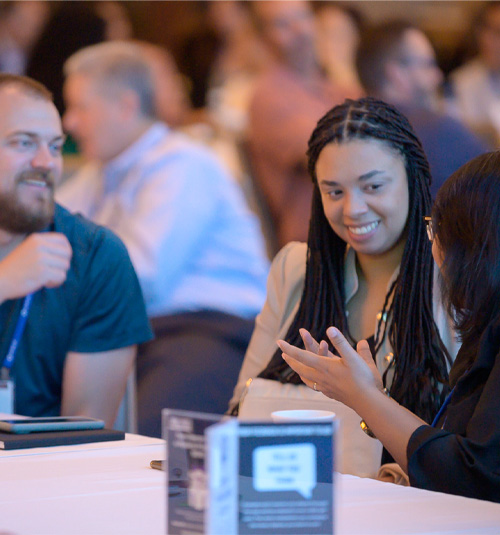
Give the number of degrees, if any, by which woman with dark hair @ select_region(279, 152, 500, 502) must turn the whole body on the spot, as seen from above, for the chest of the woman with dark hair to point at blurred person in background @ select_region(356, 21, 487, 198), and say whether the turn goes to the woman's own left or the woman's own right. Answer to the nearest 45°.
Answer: approximately 45° to the woman's own right

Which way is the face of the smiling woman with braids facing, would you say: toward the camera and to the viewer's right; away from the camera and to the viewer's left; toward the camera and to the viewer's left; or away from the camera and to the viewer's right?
toward the camera and to the viewer's right

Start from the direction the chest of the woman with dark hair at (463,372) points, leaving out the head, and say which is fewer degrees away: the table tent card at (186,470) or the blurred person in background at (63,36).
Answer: the blurred person in background

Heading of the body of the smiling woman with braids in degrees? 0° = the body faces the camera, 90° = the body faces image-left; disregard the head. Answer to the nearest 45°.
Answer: approximately 0°

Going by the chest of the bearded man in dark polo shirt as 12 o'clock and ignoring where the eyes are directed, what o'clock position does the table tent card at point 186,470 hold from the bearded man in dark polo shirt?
The table tent card is roughly at 12 o'clock from the bearded man in dark polo shirt.

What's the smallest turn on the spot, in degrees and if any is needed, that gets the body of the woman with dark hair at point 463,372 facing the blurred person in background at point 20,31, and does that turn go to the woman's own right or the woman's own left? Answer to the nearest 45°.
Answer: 0° — they already face them

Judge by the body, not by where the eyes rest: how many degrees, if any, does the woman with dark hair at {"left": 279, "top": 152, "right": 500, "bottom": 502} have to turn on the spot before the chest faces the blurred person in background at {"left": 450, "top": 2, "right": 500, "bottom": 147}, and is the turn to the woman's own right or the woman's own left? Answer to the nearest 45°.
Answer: approximately 45° to the woman's own right

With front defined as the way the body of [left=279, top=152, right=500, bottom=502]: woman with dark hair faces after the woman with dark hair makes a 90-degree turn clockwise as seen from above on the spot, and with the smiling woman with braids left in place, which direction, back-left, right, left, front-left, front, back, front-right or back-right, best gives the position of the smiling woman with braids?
front-left

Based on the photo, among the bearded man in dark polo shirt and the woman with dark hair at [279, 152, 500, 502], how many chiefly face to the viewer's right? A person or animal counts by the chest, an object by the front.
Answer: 0

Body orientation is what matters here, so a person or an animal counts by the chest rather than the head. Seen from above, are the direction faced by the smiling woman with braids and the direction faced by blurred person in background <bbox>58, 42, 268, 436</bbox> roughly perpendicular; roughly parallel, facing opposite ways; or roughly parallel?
roughly perpendicular

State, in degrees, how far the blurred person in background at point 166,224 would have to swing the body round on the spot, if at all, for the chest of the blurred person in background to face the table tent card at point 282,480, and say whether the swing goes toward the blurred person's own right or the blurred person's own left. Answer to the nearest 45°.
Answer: approximately 90° to the blurred person's own left
